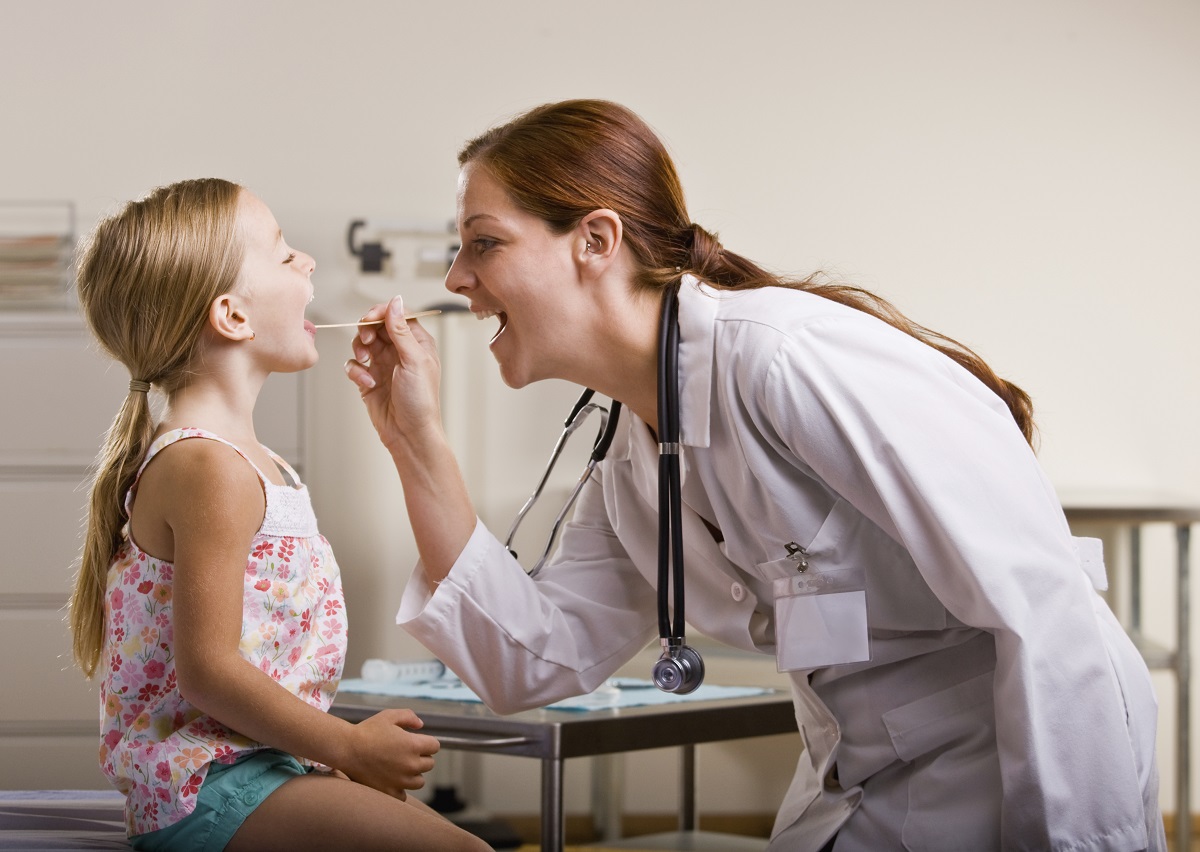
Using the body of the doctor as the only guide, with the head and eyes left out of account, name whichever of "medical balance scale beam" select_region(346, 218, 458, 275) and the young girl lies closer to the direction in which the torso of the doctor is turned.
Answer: the young girl

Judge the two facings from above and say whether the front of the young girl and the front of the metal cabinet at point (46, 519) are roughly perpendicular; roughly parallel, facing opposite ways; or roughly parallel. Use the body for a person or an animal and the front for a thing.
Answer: roughly perpendicular

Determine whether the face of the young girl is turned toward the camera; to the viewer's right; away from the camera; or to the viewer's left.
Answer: to the viewer's right

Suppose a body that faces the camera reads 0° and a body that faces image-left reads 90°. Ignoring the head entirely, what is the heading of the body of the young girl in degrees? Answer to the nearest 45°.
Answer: approximately 270°

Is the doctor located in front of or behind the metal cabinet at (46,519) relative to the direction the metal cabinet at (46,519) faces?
in front

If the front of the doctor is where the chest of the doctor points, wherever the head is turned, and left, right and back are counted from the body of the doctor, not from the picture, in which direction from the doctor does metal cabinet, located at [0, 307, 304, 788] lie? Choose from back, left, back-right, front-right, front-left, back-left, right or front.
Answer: front-right

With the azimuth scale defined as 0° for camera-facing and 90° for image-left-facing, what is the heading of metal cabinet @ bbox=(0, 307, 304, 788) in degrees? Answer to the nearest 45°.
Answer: approximately 0°

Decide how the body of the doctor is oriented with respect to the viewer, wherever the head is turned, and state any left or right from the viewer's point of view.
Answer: facing to the left of the viewer

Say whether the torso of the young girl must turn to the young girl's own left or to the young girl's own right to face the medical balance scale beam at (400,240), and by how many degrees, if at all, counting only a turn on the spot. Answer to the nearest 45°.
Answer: approximately 90° to the young girl's own left

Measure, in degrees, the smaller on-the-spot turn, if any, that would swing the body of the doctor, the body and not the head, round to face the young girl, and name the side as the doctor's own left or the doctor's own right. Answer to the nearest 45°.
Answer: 0° — they already face them

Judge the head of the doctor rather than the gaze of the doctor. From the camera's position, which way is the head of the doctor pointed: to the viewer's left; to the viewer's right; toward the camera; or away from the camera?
to the viewer's left

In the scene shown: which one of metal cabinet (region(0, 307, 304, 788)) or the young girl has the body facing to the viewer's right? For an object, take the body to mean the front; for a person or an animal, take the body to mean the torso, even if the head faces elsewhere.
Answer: the young girl
